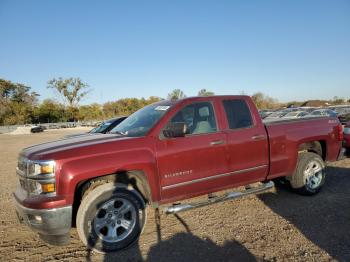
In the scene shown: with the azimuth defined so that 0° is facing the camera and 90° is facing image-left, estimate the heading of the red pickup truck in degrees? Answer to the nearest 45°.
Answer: approximately 45°
